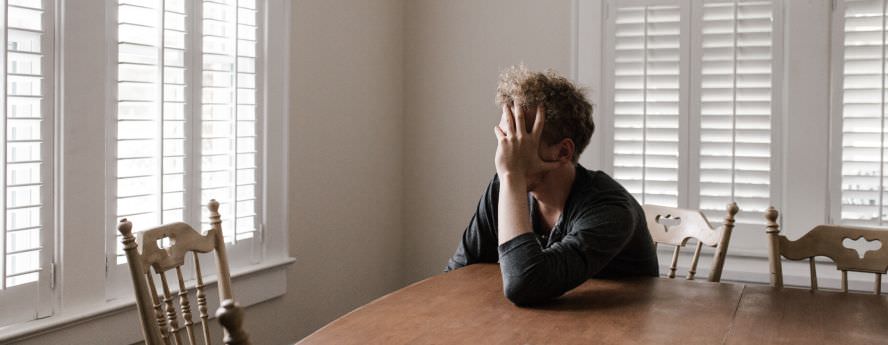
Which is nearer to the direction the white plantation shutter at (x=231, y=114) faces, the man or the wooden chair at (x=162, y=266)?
the man

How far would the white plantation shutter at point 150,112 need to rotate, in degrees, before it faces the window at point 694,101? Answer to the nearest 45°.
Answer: approximately 45° to its left

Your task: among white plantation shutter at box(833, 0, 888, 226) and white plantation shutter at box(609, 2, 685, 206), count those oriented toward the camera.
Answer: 2

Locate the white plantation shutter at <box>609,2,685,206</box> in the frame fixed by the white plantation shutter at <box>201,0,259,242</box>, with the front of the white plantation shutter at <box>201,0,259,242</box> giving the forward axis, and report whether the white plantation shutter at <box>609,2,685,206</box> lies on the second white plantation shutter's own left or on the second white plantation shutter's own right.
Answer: on the second white plantation shutter's own left

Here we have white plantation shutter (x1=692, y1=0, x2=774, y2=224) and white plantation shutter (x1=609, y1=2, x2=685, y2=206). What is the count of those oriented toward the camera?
2

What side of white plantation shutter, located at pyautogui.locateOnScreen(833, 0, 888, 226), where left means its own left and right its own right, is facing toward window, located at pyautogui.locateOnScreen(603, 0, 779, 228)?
right

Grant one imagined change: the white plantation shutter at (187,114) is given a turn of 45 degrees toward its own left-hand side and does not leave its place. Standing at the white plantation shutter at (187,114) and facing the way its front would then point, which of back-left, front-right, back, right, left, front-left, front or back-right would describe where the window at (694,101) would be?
front

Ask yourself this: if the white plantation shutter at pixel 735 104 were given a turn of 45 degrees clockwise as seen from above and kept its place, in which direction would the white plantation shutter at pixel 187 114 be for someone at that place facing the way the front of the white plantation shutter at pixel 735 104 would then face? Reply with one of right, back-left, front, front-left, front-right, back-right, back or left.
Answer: front

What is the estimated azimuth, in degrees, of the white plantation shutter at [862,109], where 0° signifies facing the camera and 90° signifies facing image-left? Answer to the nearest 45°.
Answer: approximately 0°

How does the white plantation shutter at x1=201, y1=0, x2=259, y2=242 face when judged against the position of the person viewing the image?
facing the viewer and to the right of the viewer

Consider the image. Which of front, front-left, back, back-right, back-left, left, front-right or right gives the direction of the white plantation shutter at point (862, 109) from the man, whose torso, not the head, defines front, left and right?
back
